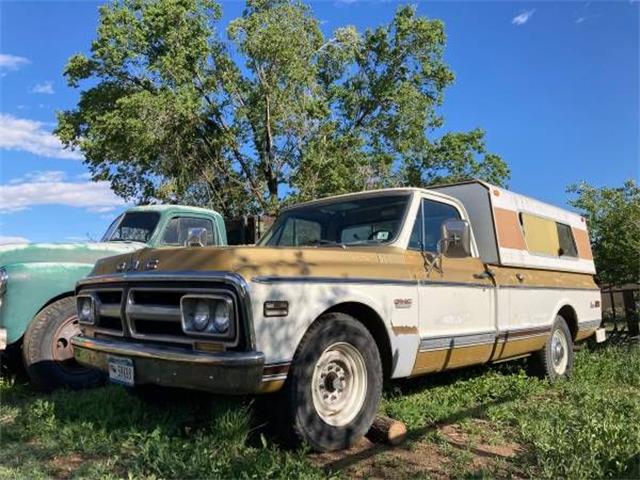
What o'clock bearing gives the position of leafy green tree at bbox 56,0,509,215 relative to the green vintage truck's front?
The leafy green tree is roughly at 5 o'clock from the green vintage truck.

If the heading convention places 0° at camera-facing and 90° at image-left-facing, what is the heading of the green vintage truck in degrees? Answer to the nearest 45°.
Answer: approximately 45°

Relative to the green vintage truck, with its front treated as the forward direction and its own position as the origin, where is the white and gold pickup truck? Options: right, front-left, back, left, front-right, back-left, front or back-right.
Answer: left

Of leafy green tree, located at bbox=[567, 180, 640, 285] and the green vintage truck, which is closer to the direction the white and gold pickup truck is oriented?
the green vintage truck

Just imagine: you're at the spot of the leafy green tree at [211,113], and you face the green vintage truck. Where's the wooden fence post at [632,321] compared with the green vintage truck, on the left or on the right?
left

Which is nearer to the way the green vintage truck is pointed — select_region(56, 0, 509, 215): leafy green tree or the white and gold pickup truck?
the white and gold pickup truck

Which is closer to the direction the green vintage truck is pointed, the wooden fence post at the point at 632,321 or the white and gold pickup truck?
the white and gold pickup truck

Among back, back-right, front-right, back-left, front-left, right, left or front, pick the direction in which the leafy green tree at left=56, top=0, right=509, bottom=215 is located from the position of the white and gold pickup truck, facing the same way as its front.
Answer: back-right

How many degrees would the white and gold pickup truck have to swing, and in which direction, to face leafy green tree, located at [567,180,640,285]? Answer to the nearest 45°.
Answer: approximately 180°

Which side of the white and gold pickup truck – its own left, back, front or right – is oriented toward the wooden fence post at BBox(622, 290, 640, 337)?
back
